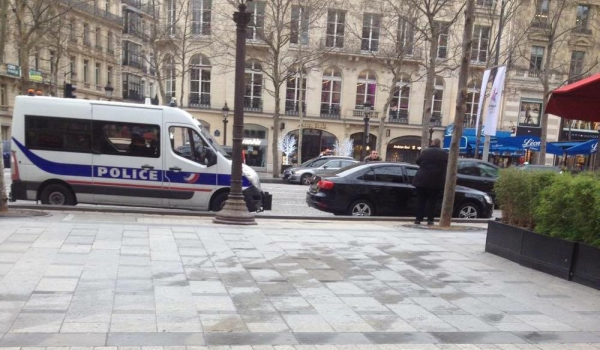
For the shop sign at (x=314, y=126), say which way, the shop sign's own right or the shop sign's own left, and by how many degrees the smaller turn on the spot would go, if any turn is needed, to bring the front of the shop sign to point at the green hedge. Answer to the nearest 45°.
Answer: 0° — it already faces it

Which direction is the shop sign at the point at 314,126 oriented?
toward the camera

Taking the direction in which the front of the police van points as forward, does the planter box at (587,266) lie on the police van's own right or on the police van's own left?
on the police van's own right

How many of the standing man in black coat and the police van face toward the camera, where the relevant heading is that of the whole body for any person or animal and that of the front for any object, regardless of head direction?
0

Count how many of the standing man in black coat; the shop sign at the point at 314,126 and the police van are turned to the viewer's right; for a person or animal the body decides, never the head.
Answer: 1

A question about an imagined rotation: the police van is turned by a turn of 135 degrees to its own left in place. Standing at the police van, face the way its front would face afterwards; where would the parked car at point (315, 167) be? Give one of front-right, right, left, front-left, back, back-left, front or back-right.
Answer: right

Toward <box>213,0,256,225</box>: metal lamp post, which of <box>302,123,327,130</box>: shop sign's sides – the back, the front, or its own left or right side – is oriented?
front

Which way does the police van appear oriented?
to the viewer's right

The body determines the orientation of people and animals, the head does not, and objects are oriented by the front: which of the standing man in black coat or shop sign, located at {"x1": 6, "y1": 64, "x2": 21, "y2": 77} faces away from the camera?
the standing man in black coat

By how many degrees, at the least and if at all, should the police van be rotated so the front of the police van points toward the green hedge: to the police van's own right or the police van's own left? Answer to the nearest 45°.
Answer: approximately 45° to the police van's own right

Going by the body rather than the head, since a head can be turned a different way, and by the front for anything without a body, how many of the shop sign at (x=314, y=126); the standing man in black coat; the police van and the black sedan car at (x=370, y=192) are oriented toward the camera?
1

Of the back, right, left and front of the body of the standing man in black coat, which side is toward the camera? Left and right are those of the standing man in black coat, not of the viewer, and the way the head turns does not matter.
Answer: back
